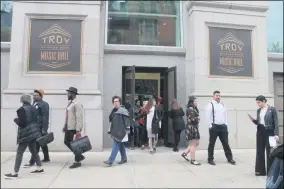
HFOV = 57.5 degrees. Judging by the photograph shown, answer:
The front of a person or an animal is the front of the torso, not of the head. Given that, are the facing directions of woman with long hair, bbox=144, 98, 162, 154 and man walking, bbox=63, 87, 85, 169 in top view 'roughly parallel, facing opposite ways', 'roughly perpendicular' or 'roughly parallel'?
roughly perpendicular

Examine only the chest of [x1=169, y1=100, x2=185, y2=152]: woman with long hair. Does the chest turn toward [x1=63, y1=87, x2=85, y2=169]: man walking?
no

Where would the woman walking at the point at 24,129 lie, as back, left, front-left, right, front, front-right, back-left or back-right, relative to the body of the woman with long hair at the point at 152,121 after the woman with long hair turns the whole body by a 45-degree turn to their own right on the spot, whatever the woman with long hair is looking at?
front

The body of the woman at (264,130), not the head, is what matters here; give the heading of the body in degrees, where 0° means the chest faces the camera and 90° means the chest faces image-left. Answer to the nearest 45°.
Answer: approximately 45°

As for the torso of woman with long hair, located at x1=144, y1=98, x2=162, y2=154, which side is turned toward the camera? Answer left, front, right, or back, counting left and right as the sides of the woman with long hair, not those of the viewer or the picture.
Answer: front

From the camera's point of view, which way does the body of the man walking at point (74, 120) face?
to the viewer's left

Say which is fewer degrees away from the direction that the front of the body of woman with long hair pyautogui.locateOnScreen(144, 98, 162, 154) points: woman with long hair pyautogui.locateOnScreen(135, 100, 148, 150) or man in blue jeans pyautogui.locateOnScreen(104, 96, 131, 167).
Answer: the man in blue jeans

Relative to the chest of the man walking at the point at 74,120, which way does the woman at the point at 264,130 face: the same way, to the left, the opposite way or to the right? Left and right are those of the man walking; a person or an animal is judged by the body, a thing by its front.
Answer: the same way

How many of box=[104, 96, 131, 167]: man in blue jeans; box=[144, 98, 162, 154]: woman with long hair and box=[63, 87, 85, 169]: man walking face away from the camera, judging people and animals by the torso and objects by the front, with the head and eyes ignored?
0

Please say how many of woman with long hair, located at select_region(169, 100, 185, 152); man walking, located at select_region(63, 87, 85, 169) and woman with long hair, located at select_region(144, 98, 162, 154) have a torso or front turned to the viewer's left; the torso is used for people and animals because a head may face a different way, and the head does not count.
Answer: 1

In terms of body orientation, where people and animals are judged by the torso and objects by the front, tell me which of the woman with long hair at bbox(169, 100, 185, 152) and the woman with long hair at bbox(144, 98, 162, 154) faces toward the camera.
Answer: the woman with long hair at bbox(144, 98, 162, 154)
